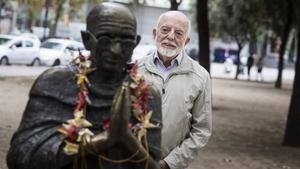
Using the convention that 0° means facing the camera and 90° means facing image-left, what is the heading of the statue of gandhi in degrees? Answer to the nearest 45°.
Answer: approximately 0°

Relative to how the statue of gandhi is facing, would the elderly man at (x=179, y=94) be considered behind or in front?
behind

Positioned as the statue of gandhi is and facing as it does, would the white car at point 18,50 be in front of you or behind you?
behind

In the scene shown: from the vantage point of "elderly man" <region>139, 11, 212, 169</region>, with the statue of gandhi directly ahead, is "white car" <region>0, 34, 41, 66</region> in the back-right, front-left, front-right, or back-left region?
back-right

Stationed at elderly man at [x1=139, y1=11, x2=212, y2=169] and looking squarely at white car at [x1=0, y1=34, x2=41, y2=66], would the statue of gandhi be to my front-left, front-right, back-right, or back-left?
back-left
